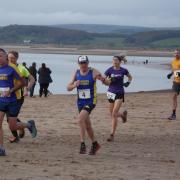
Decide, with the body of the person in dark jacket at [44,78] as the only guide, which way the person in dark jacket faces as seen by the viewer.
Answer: away from the camera

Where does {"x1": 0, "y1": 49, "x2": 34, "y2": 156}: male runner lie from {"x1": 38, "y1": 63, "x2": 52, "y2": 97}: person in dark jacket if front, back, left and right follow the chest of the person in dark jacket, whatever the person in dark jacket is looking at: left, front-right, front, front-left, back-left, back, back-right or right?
back

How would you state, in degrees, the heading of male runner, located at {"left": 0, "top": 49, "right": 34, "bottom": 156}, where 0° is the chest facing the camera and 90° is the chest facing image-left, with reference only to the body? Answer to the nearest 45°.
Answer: approximately 45°

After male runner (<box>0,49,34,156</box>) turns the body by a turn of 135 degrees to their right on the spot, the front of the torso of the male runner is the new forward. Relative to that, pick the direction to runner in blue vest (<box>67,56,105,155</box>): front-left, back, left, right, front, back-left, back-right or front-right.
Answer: right

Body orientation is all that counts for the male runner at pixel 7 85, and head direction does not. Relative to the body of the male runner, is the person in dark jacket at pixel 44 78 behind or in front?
behind

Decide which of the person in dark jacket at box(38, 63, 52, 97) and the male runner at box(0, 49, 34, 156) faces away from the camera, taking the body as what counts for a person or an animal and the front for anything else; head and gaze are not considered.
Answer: the person in dark jacket

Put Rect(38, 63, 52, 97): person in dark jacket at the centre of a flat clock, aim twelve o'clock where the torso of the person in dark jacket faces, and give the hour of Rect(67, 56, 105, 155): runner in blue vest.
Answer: The runner in blue vest is roughly at 6 o'clock from the person in dark jacket.
